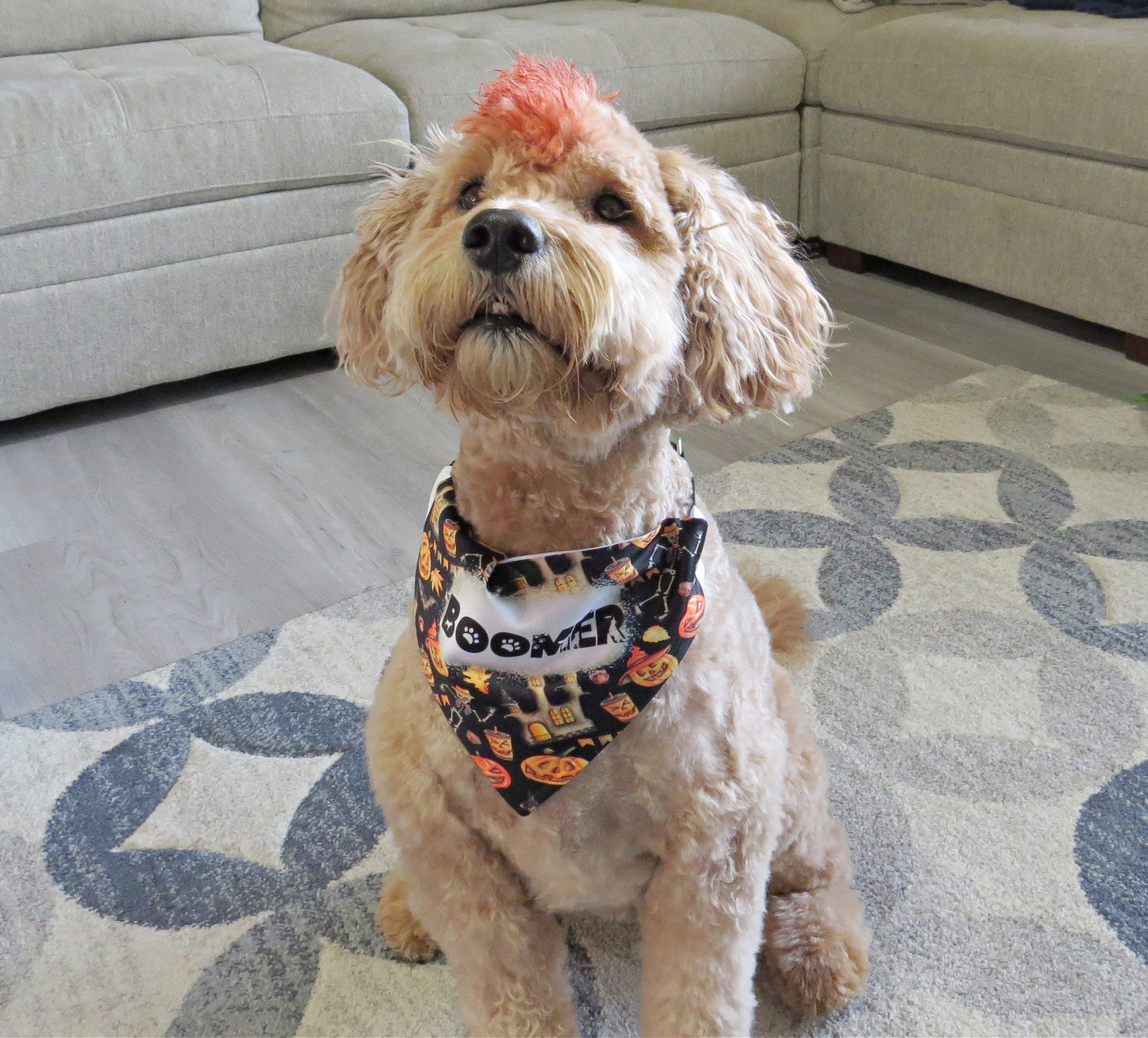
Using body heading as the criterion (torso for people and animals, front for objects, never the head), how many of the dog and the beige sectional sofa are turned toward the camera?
2

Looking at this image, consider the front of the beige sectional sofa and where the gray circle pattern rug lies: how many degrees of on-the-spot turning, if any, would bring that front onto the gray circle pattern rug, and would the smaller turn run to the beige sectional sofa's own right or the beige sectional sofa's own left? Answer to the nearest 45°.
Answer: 0° — it already faces it

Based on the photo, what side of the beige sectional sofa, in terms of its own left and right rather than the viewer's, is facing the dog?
front

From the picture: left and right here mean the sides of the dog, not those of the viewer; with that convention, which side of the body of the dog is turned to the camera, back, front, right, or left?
front

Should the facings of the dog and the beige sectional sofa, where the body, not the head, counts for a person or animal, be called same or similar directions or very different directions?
same or similar directions

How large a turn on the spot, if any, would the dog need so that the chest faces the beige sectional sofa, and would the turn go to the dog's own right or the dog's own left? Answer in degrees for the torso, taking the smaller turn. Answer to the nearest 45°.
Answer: approximately 180°

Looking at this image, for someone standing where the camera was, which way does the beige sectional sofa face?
facing the viewer
